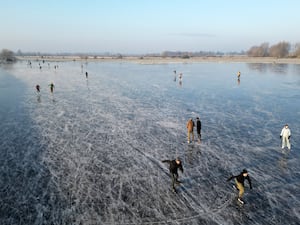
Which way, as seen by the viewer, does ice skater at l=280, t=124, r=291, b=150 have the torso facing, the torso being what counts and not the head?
toward the camera
